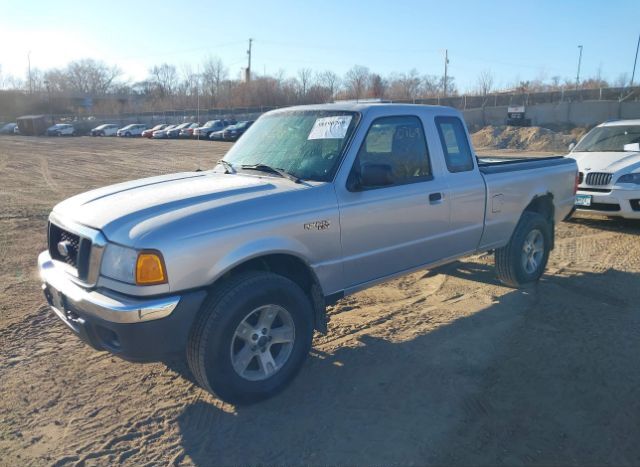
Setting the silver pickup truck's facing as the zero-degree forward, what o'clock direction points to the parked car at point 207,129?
The parked car is roughly at 4 o'clock from the silver pickup truck.

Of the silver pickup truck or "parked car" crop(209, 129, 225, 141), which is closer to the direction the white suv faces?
the silver pickup truck

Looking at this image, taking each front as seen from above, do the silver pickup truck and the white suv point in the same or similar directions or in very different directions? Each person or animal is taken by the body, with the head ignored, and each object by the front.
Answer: same or similar directions

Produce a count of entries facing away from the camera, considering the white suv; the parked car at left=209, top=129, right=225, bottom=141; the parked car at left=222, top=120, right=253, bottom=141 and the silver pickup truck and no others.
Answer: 0

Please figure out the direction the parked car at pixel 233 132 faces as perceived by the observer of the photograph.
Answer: facing the viewer and to the left of the viewer

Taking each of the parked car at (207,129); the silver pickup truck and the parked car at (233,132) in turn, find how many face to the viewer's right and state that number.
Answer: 0

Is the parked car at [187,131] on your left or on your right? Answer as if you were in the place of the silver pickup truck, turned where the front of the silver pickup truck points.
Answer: on your right

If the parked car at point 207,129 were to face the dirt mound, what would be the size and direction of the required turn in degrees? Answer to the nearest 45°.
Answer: approximately 90° to its left

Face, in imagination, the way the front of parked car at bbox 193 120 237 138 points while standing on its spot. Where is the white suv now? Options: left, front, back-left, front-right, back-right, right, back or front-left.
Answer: front-left

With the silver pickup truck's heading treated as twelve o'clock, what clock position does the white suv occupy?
The white suv is roughly at 6 o'clock from the silver pickup truck.

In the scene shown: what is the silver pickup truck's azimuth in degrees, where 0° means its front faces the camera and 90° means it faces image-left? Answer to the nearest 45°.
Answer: approximately 45°

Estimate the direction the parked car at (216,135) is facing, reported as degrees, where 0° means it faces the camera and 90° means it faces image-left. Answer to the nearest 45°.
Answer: approximately 45°

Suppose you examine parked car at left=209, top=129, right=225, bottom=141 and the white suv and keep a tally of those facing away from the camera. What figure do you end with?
0

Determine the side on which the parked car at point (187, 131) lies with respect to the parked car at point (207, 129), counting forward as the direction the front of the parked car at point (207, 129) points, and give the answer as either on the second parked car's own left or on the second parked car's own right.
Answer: on the second parked car's own right

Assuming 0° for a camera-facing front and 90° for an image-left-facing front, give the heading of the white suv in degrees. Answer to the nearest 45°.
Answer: approximately 45°
